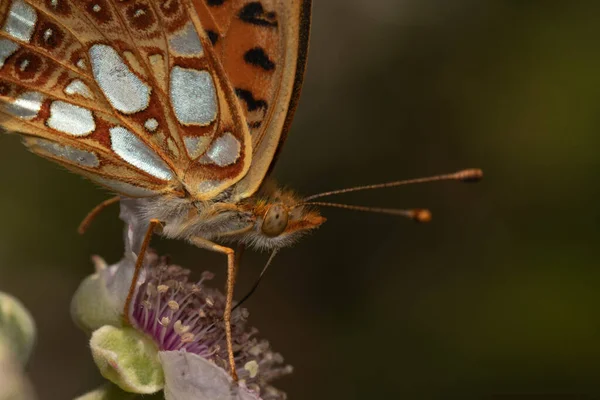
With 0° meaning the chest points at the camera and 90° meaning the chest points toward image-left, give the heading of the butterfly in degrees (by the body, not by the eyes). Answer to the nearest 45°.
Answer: approximately 270°
